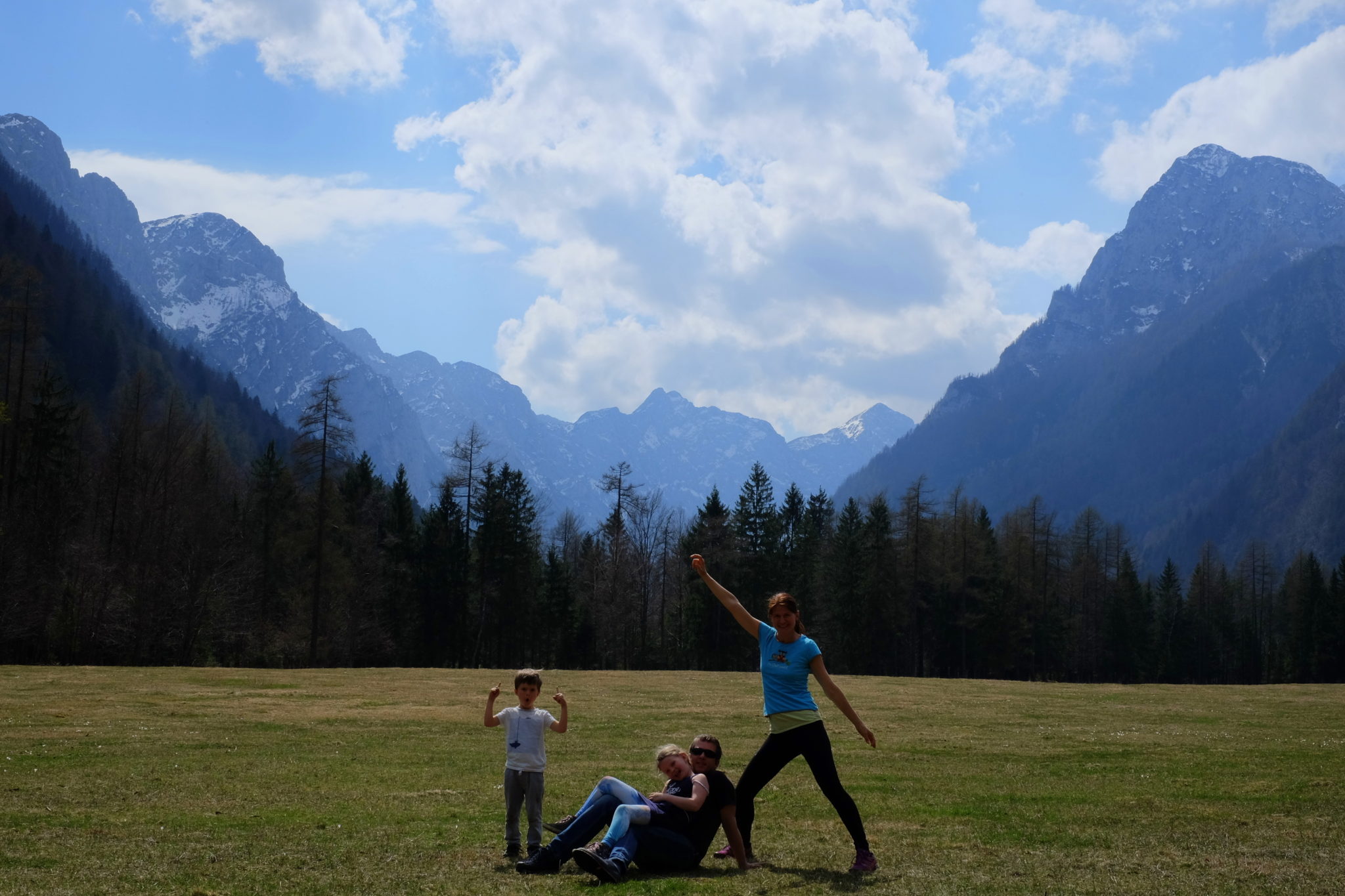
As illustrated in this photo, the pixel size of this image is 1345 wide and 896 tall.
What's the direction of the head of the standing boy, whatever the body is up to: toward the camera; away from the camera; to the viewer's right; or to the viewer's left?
toward the camera

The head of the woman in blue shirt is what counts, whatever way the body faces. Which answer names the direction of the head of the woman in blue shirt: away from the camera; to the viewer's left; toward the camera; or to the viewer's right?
toward the camera

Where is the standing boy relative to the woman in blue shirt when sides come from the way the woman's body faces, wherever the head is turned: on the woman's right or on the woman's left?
on the woman's right

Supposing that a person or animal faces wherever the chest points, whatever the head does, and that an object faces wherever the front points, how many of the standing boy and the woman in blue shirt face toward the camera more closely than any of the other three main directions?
2

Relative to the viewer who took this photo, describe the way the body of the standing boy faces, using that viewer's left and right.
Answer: facing the viewer

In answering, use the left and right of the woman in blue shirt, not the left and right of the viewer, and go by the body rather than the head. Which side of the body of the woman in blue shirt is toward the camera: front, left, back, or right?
front

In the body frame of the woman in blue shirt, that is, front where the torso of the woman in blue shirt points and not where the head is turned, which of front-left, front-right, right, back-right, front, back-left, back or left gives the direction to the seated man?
right
